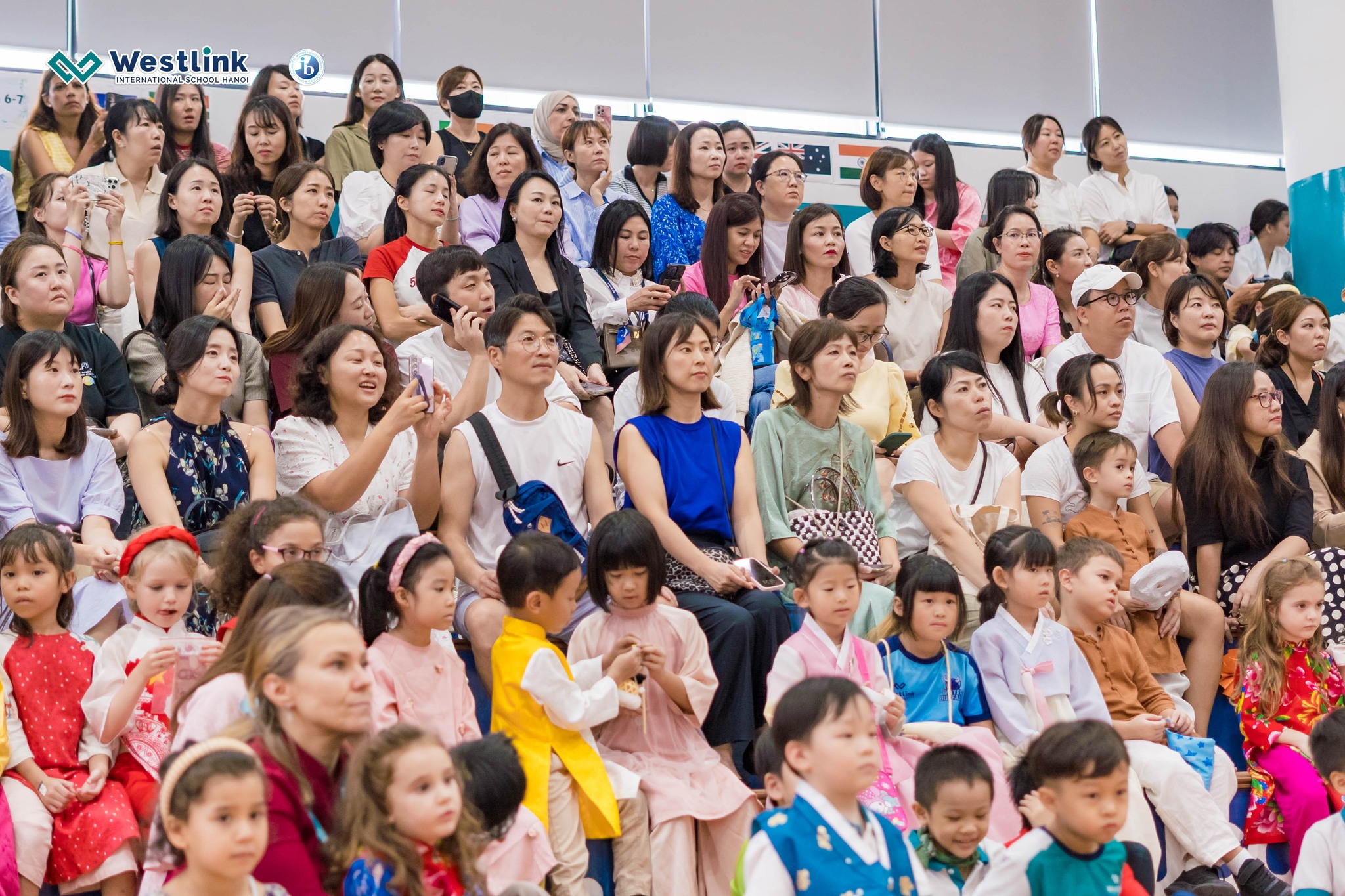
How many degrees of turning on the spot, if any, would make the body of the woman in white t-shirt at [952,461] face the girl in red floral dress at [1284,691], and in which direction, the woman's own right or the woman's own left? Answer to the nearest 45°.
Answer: approximately 45° to the woman's own left

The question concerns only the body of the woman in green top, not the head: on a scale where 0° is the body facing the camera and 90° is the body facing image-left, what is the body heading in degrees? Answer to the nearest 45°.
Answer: approximately 315°

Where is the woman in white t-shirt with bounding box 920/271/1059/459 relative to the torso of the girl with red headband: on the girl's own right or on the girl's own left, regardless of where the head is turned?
on the girl's own left

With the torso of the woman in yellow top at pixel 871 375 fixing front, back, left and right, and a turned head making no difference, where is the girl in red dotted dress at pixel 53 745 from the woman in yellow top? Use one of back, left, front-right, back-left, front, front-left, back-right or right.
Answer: right

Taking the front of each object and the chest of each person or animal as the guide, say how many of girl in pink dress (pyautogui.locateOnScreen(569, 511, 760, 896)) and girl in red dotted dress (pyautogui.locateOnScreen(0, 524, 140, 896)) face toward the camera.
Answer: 2

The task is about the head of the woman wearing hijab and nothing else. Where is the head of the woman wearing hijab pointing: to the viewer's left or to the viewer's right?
to the viewer's right

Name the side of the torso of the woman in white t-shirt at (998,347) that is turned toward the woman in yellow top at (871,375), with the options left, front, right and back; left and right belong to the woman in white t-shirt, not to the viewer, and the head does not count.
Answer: right

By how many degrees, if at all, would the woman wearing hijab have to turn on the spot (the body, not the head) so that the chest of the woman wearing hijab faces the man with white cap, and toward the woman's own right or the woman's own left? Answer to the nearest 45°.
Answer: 0° — they already face them
